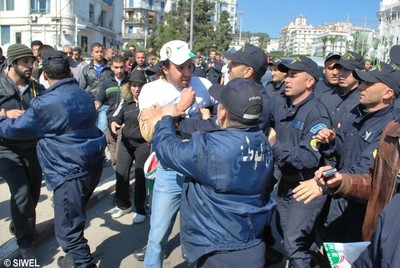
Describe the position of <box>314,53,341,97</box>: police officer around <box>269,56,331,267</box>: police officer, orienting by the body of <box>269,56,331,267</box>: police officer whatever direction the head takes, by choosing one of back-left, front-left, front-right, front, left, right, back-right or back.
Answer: back-right

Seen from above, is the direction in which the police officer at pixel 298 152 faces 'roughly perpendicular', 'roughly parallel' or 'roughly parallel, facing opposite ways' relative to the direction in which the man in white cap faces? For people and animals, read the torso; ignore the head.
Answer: roughly perpendicular

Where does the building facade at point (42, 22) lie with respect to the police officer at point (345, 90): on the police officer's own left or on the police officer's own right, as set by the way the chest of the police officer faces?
on the police officer's own right

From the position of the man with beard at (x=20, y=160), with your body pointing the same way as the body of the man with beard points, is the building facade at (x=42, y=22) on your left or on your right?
on your left

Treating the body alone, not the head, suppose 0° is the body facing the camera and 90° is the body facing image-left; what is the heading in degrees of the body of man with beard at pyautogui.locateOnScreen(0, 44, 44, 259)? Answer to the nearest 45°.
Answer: approximately 315°

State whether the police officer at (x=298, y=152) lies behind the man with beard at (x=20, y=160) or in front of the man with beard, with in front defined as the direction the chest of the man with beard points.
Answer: in front

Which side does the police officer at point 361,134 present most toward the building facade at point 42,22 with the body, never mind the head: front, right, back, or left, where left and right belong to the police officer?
right

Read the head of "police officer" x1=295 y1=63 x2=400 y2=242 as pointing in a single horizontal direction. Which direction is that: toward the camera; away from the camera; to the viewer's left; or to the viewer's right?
to the viewer's left

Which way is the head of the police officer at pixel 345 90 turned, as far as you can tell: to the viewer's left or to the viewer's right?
to the viewer's left

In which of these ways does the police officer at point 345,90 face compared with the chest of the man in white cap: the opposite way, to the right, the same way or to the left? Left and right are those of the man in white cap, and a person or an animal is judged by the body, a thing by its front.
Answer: to the right

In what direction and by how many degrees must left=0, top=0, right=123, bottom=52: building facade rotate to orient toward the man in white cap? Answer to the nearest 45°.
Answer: approximately 45° to its right
